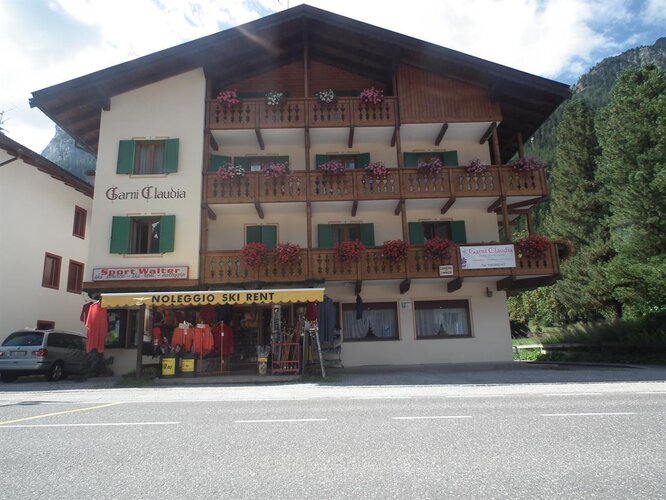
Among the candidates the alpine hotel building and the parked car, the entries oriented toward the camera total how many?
1

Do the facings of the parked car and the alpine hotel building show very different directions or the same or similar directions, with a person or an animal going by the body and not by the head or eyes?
very different directions

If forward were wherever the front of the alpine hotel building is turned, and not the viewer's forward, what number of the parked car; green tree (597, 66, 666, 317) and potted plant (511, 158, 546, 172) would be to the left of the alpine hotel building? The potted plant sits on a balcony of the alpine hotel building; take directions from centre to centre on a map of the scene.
2

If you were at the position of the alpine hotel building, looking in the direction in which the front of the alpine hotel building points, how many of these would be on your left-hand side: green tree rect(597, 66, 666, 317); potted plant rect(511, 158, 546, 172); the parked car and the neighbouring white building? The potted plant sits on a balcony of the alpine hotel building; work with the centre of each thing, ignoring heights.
2

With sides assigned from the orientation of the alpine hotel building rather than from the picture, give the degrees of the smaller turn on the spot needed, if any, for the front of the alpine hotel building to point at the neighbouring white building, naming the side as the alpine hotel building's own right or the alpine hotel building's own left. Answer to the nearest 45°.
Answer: approximately 90° to the alpine hotel building's own right
